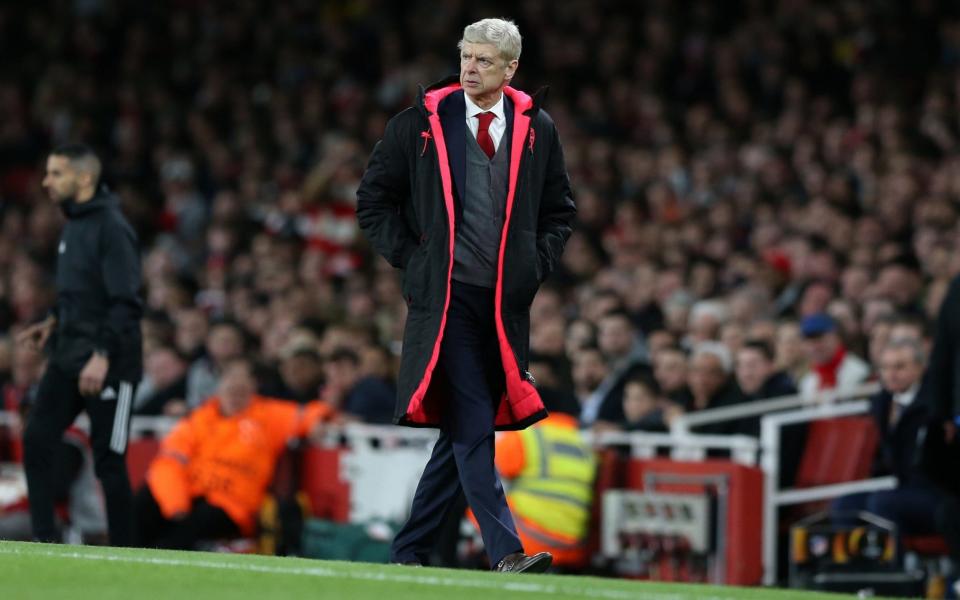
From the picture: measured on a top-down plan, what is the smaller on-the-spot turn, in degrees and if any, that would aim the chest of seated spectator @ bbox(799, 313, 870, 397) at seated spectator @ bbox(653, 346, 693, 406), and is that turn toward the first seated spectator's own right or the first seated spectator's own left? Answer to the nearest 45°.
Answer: approximately 45° to the first seated spectator's own right

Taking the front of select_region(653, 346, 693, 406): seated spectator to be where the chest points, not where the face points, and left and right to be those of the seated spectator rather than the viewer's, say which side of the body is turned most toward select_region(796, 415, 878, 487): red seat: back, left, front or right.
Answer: left

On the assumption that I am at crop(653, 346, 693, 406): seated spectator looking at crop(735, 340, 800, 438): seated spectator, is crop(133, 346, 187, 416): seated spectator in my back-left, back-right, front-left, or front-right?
back-right

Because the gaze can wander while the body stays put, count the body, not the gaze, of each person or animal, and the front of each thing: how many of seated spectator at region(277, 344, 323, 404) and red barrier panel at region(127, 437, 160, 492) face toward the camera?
2

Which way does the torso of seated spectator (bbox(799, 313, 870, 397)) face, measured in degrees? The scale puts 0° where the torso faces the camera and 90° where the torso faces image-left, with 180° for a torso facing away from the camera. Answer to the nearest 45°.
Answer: approximately 45°

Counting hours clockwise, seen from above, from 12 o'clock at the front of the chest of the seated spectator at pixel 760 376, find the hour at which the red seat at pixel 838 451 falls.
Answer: The red seat is roughly at 9 o'clock from the seated spectator.

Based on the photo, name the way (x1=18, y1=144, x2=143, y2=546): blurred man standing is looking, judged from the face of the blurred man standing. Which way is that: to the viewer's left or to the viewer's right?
to the viewer's left
